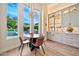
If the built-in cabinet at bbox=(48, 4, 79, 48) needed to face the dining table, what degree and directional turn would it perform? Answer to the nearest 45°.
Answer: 0° — it already faces it

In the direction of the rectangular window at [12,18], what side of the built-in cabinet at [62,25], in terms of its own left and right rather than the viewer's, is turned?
front

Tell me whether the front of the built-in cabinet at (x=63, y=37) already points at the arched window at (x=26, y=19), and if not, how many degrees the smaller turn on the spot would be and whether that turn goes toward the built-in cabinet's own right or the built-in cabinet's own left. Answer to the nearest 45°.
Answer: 0° — it already faces it

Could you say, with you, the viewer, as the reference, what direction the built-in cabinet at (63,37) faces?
facing the viewer and to the left of the viewer

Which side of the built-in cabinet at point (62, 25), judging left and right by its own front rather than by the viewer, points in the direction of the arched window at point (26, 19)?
front

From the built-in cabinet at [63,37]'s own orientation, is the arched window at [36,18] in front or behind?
in front

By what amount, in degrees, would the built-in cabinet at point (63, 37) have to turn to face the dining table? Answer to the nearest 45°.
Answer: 0° — it already faces it

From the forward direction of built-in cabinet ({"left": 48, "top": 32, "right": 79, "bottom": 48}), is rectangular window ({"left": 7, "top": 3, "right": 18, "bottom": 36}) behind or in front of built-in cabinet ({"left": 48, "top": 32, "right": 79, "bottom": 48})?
in front
